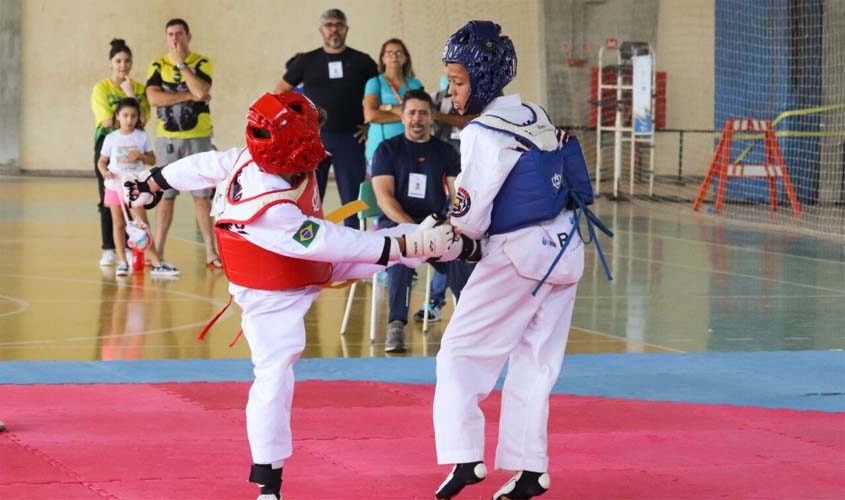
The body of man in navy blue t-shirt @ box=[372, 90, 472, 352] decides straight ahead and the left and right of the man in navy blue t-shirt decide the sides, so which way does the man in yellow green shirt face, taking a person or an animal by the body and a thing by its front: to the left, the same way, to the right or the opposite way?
the same way

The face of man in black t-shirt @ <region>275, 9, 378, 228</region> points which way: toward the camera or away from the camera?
toward the camera

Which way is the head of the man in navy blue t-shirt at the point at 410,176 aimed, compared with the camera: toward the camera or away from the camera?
toward the camera

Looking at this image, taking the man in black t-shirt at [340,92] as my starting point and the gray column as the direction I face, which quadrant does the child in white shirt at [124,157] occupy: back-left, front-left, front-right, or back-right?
front-left

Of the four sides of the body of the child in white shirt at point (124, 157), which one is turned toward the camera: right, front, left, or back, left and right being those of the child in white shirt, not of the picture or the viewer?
front

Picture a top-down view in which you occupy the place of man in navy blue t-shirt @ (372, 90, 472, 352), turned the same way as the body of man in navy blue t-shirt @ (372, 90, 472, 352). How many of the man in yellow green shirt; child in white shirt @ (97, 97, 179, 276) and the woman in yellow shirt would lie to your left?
0

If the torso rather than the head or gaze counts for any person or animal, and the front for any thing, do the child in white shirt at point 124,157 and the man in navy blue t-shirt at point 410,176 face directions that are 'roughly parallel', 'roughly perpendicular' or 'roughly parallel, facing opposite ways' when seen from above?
roughly parallel

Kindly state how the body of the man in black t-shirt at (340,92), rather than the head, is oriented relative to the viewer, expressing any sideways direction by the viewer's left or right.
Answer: facing the viewer

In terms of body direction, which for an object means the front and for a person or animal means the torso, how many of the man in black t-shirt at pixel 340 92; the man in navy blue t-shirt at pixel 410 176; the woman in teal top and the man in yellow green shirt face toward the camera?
4

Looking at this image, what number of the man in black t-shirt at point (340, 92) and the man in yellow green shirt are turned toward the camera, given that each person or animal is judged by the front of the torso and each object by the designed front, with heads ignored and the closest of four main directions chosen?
2

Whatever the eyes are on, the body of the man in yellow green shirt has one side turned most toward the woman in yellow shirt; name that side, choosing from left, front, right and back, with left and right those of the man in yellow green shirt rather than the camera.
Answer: right

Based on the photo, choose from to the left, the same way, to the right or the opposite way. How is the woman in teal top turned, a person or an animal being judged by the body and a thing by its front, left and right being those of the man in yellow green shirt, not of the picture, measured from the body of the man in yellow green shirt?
the same way

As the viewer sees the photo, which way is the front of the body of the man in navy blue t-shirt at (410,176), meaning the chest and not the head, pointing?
toward the camera

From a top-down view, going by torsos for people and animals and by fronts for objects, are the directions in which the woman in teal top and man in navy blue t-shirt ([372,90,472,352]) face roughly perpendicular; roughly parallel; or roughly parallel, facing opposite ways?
roughly parallel

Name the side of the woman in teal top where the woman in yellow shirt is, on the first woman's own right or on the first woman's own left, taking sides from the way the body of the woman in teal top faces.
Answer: on the first woman's own right

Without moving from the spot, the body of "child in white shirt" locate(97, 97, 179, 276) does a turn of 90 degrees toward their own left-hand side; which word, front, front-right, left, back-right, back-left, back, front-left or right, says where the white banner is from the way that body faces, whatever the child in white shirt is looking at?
front-left
